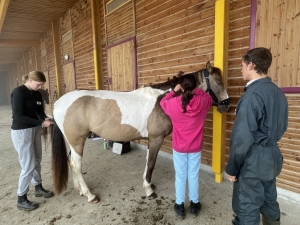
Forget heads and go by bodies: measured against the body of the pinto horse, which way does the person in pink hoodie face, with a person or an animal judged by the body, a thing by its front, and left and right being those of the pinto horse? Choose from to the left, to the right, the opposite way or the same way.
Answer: to the left

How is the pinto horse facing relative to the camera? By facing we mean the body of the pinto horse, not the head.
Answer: to the viewer's right

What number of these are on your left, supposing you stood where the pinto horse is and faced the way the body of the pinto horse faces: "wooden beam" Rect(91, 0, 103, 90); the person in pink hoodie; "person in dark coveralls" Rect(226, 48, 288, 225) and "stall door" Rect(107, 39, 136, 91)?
2

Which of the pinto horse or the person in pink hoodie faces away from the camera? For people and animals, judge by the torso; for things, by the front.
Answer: the person in pink hoodie

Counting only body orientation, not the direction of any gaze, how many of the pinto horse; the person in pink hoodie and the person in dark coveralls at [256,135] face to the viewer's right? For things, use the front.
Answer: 1

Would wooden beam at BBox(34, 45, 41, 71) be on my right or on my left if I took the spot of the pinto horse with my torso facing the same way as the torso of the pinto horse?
on my left

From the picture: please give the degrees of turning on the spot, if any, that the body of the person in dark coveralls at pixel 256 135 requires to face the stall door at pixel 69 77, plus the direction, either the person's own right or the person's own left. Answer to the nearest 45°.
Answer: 0° — they already face it

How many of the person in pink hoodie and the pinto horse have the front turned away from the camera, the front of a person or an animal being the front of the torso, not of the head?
1

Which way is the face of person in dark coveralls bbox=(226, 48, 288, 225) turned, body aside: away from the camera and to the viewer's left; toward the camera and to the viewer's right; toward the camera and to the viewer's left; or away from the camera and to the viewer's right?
away from the camera and to the viewer's left

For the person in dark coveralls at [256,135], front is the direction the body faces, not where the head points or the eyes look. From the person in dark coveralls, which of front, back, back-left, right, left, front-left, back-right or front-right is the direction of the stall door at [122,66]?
front

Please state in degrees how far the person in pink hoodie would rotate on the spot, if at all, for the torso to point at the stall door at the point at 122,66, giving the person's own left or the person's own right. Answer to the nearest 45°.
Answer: approximately 45° to the person's own left

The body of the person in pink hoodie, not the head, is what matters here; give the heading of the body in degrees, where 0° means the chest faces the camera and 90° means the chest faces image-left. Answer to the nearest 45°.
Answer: approximately 180°

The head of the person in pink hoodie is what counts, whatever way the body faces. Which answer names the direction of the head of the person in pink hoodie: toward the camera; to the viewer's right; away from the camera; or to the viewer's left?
away from the camera

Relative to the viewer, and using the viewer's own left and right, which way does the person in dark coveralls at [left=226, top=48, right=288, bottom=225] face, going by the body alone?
facing away from the viewer and to the left of the viewer

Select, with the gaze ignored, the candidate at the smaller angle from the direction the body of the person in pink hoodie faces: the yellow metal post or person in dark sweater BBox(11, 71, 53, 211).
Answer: the yellow metal post
